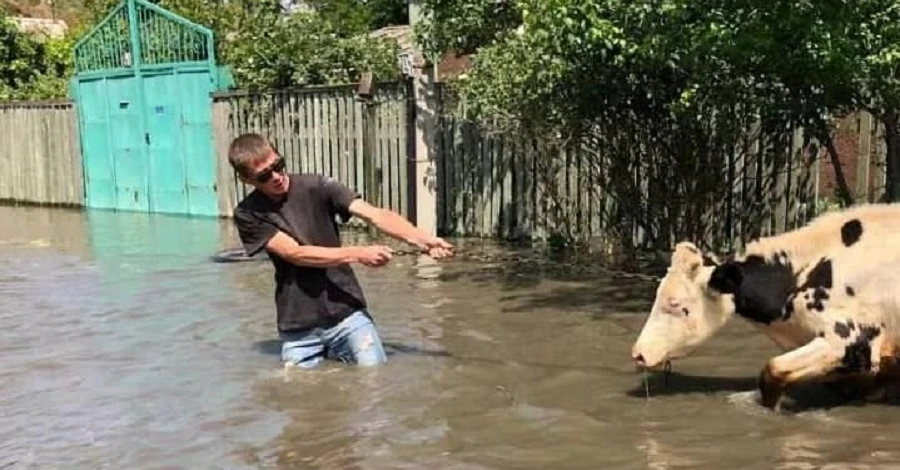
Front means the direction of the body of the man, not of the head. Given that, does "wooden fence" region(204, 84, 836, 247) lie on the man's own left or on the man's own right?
on the man's own left

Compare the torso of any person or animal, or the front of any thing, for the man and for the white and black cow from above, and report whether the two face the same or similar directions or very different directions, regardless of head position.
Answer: very different directions

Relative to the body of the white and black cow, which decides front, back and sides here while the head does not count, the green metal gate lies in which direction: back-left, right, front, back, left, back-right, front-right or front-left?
front-right

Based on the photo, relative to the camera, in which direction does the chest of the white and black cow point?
to the viewer's left

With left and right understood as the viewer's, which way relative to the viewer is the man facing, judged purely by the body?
facing the viewer and to the right of the viewer

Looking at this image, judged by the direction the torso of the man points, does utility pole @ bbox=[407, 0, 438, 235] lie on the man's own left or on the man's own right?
on the man's own left

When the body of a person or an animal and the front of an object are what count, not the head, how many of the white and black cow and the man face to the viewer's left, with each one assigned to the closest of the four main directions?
1

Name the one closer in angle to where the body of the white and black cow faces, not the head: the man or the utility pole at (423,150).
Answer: the man

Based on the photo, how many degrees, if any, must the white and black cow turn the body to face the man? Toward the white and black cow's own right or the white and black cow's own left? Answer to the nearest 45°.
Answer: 0° — it already faces them

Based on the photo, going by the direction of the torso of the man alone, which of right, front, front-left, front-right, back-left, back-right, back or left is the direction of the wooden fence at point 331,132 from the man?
back-left

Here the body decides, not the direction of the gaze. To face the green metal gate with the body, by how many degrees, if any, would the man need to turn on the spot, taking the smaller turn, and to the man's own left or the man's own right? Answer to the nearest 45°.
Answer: approximately 135° to the man's own left

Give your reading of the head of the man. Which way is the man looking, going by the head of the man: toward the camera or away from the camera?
toward the camera
